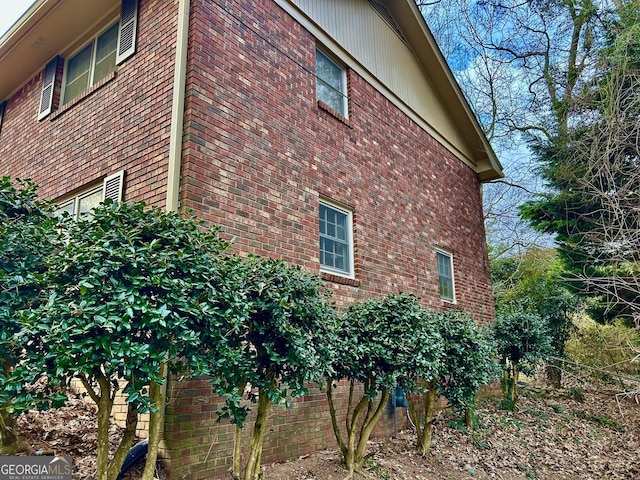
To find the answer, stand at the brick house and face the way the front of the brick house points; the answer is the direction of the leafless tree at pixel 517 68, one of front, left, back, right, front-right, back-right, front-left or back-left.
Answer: back

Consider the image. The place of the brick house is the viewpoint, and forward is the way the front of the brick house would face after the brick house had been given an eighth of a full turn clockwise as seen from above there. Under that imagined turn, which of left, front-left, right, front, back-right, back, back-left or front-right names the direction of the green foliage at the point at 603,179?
back

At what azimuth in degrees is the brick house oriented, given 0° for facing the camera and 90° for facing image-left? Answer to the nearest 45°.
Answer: approximately 45°

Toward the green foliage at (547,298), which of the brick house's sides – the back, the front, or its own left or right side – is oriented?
back

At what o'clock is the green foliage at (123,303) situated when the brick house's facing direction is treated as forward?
The green foliage is roughly at 11 o'clock from the brick house.

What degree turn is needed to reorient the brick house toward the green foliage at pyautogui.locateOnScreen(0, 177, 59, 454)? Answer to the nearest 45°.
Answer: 0° — it already faces it
